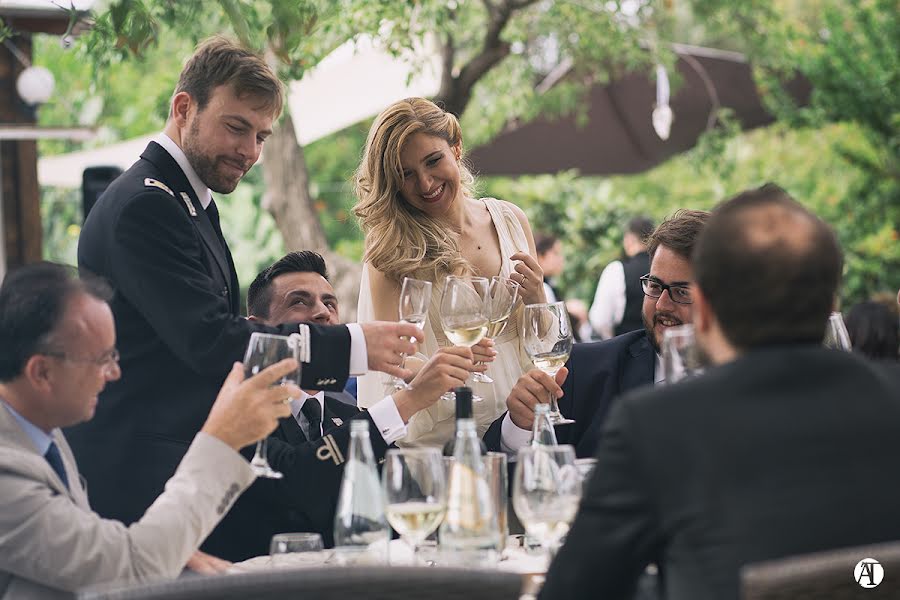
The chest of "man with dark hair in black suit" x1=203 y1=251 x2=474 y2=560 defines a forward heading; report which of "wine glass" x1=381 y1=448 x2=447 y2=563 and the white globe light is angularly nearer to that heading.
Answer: the wine glass

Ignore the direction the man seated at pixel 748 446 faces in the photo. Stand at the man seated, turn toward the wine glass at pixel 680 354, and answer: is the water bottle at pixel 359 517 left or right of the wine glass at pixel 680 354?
left

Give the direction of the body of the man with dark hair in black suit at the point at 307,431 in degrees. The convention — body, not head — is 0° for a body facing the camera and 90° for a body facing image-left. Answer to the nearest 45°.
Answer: approximately 315°

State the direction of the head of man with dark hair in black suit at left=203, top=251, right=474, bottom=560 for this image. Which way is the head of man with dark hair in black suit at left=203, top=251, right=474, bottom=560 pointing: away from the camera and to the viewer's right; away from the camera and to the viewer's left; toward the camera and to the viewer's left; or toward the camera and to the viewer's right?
toward the camera and to the viewer's right

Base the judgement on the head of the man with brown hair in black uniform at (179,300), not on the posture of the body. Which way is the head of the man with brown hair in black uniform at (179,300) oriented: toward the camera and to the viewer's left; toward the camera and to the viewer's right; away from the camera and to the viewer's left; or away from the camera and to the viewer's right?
toward the camera and to the viewer's right

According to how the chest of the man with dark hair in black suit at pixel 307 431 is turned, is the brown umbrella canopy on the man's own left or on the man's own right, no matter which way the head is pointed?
on the man's own left

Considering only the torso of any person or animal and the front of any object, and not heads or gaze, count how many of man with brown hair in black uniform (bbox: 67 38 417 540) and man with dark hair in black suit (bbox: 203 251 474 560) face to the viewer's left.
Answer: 0

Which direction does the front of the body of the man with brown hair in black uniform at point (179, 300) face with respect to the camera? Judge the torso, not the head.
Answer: to the viewer's right

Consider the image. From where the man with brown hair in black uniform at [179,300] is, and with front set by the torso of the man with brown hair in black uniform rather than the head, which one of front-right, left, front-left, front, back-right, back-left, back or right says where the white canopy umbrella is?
left

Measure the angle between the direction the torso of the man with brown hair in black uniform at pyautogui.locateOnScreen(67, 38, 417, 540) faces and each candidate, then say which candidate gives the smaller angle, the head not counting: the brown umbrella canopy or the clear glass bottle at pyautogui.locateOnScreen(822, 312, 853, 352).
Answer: the clear glass bottle
